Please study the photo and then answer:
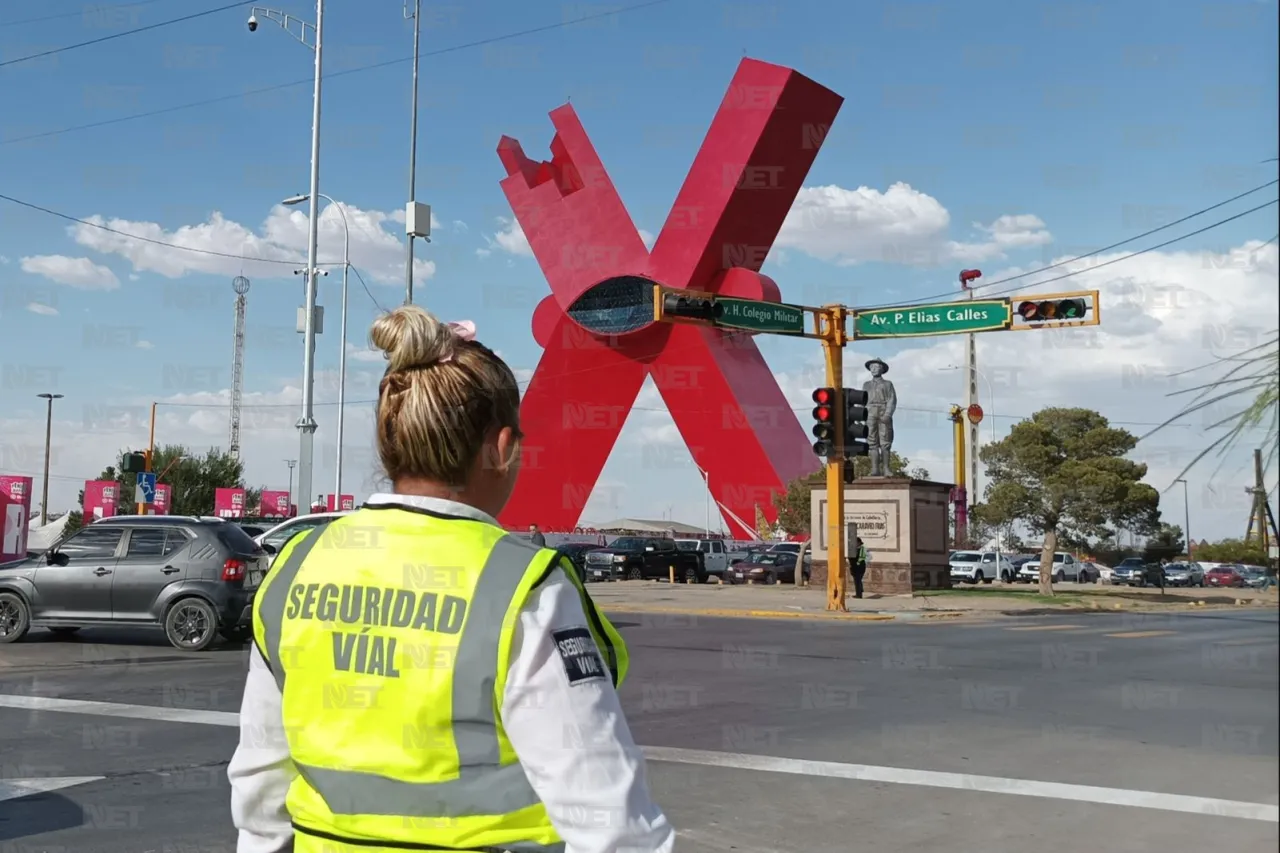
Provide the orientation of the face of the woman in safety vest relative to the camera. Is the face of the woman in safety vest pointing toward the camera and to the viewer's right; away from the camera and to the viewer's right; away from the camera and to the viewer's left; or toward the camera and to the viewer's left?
away from the camera and to the viewer's right

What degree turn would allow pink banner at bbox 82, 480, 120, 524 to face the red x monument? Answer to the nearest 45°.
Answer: approximately 90° to its left

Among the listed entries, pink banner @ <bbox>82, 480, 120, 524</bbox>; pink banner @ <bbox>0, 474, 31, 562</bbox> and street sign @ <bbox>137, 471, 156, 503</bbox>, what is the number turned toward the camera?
3

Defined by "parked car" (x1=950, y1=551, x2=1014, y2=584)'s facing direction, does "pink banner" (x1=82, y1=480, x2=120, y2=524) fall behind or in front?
in front

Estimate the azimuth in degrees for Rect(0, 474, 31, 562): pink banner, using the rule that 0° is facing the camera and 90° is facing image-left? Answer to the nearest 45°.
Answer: approximately 0°

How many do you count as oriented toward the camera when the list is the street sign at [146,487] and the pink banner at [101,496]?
2

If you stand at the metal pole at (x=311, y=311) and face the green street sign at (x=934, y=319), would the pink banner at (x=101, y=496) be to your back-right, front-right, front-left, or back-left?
back-left

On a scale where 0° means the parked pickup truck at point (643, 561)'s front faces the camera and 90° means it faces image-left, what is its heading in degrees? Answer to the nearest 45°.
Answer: approximately 45°

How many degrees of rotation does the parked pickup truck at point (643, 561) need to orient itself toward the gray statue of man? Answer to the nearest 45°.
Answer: approximately 90° to its left
